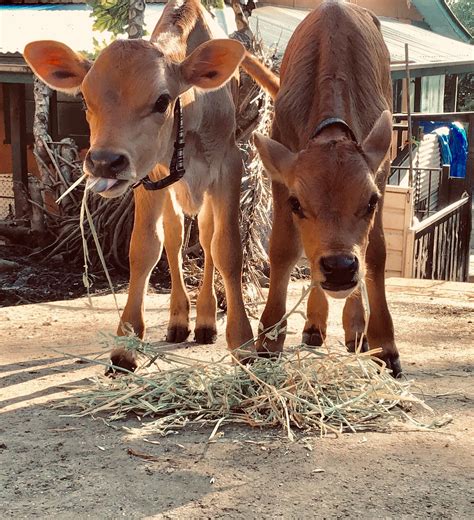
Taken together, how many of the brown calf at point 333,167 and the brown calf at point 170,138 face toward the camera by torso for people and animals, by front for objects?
2

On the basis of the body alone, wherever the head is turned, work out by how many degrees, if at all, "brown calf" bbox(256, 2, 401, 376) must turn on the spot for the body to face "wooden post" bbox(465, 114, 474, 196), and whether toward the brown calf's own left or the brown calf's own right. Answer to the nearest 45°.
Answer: approximately 180°

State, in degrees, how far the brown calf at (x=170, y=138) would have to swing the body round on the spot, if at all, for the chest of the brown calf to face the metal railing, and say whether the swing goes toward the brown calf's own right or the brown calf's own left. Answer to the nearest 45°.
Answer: approximately 135° to the brown calf's own left

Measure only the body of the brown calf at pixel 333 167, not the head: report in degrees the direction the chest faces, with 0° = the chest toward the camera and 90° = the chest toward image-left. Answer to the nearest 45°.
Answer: approximately 0°

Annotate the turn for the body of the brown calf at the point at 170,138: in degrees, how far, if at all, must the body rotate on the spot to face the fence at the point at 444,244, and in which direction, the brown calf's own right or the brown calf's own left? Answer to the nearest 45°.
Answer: approximately 135° to the brown calf's own left

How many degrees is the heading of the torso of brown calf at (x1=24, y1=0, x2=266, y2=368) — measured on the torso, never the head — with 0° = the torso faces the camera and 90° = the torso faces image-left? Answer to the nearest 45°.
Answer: approximately 0°
